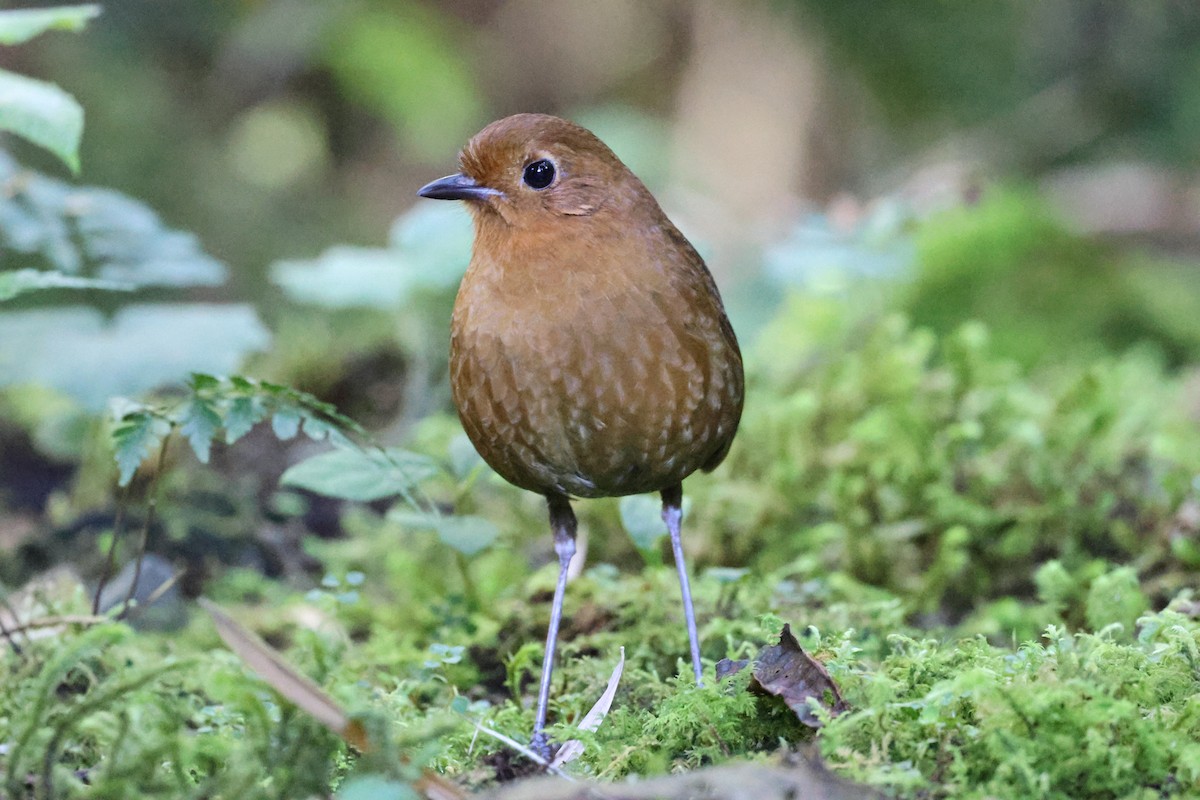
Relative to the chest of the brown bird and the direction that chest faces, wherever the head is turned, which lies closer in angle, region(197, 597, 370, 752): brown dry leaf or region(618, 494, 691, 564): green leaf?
the brown dry leaf

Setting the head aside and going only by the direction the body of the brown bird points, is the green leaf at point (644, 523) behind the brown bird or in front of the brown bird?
behind

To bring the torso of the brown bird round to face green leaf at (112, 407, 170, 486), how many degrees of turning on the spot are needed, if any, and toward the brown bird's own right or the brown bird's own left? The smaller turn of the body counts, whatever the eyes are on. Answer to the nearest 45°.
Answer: approximately 45° to the brown bird's own right

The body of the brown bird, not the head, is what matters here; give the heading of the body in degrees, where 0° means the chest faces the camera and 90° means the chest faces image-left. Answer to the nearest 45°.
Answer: approximately 45°

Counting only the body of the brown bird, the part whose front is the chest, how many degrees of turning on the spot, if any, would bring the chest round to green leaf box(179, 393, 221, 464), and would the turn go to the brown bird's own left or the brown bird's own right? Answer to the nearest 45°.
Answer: approximately 45° to the brown bird's own right

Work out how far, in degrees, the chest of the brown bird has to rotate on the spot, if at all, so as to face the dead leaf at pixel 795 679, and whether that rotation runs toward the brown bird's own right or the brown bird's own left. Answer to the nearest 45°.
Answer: approximately 90° to the brown bird's own left
